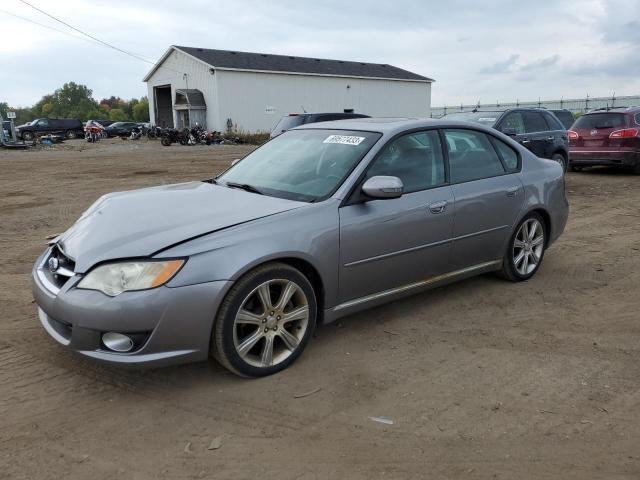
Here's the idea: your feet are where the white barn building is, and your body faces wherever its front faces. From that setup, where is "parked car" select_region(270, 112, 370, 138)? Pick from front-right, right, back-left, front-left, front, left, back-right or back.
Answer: front-left

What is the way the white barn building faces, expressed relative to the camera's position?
facing the viewer and to the left of the viewer

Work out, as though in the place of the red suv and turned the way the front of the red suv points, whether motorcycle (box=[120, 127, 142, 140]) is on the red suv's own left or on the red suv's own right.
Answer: on the red suv's own left

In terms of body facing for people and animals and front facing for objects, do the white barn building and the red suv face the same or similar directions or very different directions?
very different directions

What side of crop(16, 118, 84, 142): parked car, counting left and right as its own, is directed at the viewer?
left

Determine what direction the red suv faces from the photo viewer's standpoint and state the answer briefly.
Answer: facing away from the viewer and to the right of the viewer

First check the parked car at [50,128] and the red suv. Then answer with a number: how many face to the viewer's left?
1

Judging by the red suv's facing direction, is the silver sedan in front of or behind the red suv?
behind

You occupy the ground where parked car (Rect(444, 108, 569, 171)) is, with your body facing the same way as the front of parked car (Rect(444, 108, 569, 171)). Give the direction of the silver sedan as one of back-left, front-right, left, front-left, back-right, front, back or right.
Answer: front-left

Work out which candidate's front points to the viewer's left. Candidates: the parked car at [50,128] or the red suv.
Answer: the parked car

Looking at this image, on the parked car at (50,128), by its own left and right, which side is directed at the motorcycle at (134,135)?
back
